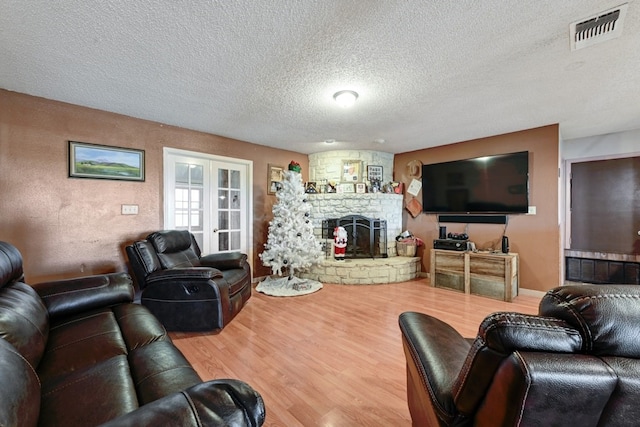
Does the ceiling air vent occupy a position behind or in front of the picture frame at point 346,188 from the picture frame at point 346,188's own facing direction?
in front

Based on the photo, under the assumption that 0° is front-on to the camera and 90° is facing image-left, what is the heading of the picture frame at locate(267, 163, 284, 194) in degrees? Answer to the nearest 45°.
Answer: approximately 315°

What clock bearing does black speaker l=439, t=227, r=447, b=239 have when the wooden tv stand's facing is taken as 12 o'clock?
The black speaker is roughly at 3 o'clock from the wooden tv stand.

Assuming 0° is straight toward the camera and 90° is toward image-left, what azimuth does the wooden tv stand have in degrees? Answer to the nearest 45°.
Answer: approximately 45°

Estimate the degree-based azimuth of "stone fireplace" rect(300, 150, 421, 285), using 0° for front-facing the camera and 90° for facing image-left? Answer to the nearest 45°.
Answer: approximately 0°

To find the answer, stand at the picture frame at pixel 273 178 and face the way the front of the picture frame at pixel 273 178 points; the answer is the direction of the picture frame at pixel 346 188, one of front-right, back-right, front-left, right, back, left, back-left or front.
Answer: front-left

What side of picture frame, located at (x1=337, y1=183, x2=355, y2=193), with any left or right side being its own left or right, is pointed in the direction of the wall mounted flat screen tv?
left

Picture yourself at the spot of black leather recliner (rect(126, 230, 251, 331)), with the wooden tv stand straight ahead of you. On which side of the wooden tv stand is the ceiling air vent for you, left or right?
right

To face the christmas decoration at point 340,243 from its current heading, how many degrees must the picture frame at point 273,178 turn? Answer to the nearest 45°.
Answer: approximately 45° to its left

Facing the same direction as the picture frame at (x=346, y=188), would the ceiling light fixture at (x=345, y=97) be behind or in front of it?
in front

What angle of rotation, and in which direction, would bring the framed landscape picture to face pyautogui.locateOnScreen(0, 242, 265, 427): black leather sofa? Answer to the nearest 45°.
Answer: approximately 45° to its right

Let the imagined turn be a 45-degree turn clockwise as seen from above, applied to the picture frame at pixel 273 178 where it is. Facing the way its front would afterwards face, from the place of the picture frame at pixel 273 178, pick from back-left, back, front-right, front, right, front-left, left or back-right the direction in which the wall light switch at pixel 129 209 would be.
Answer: front-right

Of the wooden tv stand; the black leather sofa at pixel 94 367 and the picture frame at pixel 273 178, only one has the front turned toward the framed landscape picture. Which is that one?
the wooden tv stand

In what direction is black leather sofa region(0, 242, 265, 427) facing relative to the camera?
to the viewer's right
